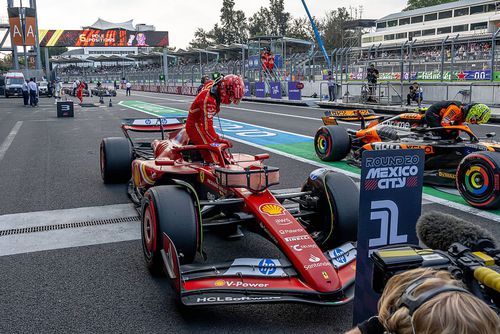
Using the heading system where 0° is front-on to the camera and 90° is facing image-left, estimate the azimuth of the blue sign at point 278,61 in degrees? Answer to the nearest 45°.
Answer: approximately 0°

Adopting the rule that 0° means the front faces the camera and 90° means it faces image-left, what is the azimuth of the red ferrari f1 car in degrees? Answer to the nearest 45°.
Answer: approximately 315°

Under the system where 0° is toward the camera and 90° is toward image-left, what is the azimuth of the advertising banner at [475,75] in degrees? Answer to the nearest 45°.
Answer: approximately 0°

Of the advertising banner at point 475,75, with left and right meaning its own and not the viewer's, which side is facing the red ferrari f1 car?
front

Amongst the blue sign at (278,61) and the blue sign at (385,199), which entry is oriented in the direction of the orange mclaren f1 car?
the blue sign at (278,61)

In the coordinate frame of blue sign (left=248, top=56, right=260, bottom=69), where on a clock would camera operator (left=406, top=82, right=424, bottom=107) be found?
The camera operator is roughly at 11 o'clock from the blue sign.

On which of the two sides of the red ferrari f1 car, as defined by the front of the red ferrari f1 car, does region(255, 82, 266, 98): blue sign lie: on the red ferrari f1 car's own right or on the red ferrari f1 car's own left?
on the red ferrari f1 car's own left

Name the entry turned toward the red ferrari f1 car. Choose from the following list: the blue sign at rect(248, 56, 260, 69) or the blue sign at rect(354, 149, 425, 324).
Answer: the blue sign at rect(248, 56, 260, 69)

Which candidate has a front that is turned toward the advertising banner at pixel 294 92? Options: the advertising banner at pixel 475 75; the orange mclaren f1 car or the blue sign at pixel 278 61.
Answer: the blue sign

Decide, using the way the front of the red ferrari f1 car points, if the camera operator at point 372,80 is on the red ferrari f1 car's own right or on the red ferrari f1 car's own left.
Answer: on the red ferrari f1 car's own left
